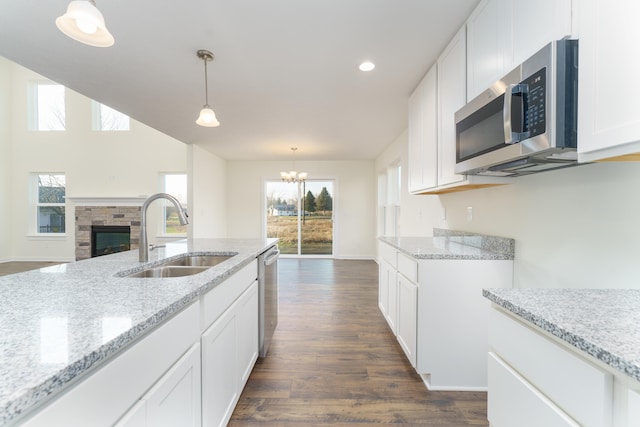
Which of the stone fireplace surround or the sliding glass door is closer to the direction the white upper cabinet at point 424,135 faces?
the stone fireplace surround

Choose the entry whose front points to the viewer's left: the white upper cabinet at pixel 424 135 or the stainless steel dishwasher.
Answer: the white upper cabinet

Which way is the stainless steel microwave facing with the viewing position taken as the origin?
facing the viewer and to the left of the viewer

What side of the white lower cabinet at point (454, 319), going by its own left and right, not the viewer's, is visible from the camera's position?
left

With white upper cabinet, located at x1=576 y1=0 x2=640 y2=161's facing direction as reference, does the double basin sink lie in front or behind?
in front

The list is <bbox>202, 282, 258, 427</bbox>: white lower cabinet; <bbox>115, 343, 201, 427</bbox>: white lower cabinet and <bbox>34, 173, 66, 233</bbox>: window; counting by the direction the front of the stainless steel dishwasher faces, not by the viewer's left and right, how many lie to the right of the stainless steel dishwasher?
2

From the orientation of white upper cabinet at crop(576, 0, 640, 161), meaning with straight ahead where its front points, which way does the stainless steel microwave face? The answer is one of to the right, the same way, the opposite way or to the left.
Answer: the same way

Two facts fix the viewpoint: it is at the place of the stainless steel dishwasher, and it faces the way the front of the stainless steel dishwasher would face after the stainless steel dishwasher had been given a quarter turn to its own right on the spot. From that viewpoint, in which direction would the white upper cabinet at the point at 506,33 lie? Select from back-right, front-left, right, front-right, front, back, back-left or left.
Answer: front-left

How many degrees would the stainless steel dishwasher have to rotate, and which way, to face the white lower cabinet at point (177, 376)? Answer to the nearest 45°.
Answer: approximately 90° to its right

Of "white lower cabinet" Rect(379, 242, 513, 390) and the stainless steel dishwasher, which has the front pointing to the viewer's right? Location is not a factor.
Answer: the stainless steel dishwasher

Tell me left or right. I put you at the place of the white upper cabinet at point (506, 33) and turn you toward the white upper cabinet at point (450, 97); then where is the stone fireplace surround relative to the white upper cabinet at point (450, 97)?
left

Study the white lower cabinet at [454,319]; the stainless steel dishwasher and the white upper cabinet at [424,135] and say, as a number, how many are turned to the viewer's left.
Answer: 2

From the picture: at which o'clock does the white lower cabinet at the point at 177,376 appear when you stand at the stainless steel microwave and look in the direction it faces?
The white lower cabinet is roughly at 12 o'clock from the stainless steel microwave.

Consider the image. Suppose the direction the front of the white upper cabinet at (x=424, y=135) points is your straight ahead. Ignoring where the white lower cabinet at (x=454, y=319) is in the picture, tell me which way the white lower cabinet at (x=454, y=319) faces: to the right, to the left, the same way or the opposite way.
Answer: the same way

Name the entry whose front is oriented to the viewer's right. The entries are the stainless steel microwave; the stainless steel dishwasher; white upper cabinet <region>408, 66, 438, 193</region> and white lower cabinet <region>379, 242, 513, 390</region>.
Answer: the stainless steel dishwasher

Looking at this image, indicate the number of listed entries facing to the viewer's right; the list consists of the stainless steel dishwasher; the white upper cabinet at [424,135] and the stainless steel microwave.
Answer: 1

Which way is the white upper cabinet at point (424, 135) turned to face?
to the viewer's left

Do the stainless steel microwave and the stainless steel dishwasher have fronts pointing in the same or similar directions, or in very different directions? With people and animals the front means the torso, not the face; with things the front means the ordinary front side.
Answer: very different directions
